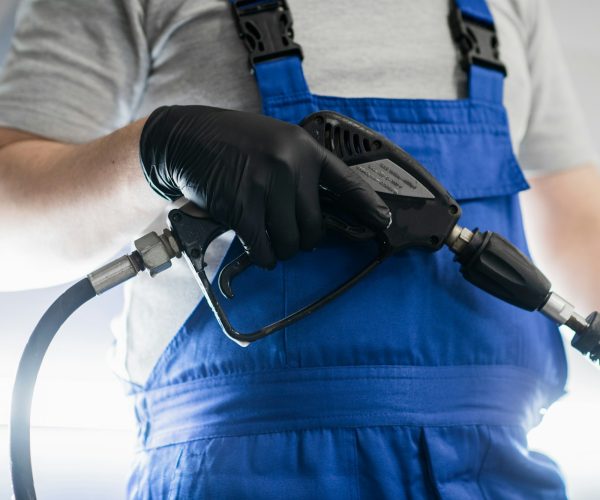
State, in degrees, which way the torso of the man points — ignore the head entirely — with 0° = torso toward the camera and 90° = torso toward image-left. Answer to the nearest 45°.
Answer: approximately 0°
